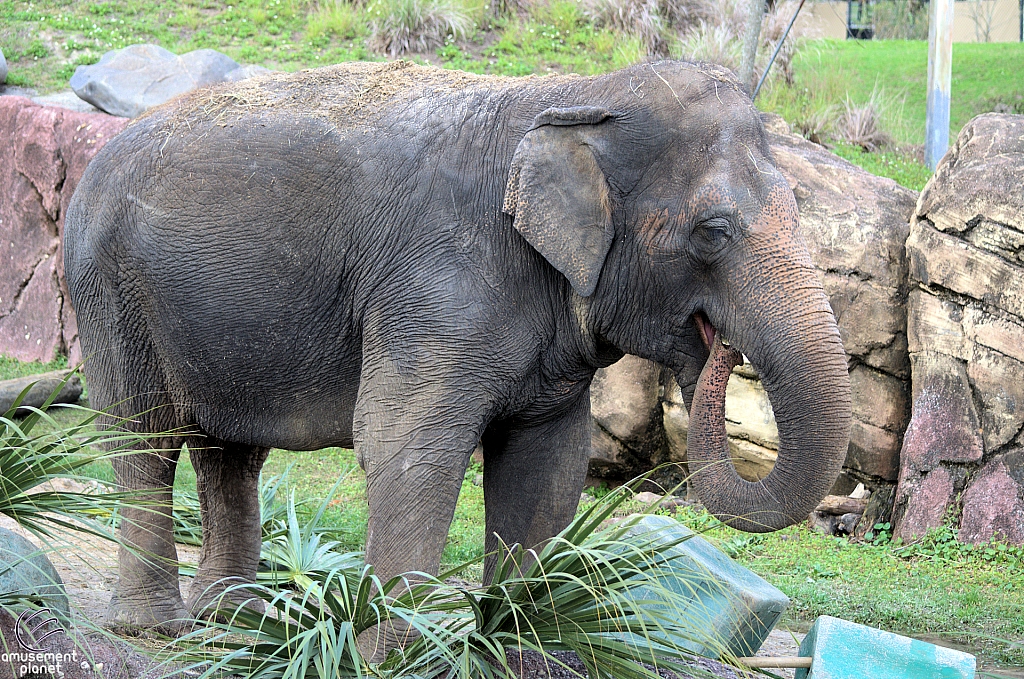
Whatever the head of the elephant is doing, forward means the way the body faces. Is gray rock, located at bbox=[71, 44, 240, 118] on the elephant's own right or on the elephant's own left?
on the elephant's own left

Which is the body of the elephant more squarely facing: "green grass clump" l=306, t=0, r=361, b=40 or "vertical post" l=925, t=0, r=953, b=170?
the vertical post

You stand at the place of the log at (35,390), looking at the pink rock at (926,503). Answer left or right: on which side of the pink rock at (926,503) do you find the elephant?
right

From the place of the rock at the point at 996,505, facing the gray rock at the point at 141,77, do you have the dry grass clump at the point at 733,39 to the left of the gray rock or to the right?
right

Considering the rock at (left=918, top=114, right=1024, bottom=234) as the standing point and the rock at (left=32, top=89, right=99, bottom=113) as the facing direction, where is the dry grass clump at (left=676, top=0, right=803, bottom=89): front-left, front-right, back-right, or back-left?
front-right

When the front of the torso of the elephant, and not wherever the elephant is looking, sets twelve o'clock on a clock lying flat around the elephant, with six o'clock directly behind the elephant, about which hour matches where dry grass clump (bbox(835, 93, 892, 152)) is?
The dry grass clump is roughly at 10 o'clock from the elephant.

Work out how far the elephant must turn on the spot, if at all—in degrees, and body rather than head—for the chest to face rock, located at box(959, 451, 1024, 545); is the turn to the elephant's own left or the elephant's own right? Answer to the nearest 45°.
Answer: approximately 45° to the elephant's own left

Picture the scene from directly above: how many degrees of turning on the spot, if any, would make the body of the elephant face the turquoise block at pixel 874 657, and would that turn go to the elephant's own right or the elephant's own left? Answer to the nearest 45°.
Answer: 0° — it already faces it

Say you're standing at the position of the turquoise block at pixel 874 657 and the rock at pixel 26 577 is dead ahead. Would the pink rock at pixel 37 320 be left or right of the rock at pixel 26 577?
right

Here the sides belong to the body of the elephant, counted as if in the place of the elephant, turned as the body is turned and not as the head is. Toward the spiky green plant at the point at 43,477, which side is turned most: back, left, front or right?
back

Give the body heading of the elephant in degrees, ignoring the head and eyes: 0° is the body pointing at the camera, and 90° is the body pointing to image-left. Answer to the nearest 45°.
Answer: approximately 270°

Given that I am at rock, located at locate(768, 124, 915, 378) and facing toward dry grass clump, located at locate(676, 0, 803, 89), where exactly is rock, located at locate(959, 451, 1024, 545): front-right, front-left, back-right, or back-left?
back-right
